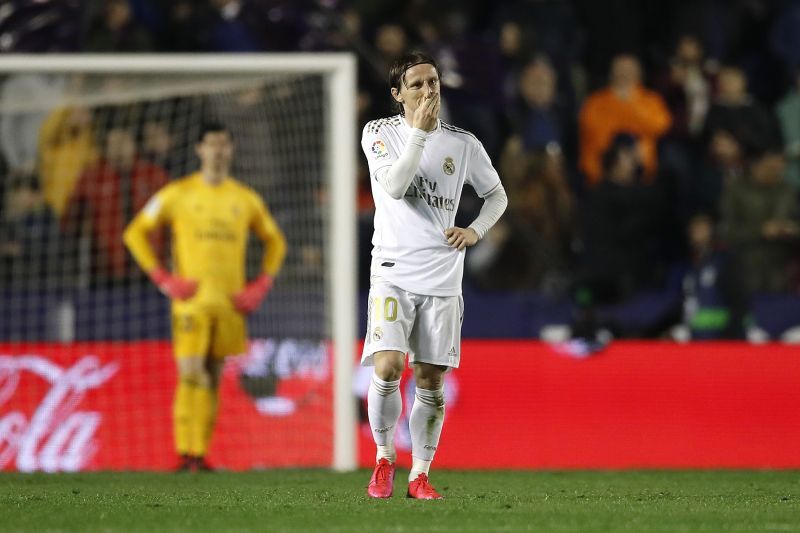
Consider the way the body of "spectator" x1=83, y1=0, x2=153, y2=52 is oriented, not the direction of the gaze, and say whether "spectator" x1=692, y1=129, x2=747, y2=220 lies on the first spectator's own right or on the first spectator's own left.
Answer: on the first spectator's own left

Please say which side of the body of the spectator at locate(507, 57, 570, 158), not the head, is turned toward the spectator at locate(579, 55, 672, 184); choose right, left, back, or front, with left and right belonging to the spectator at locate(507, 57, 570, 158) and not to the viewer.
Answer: left

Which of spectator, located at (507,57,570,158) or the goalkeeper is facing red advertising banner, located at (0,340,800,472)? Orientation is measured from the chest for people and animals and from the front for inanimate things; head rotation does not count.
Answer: the spectator

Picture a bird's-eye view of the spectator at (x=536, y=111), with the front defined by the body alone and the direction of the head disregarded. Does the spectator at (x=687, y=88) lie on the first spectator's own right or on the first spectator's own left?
on the first spectator's own left

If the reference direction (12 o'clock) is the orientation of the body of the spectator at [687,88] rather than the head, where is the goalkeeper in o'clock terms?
The goalkeeper is roughly at 1 o'clock from the spectator.

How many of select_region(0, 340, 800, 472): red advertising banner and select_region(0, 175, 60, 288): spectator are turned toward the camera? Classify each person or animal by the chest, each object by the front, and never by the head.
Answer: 2

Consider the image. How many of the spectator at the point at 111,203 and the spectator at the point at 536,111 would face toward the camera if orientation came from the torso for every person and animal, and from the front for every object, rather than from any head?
2
